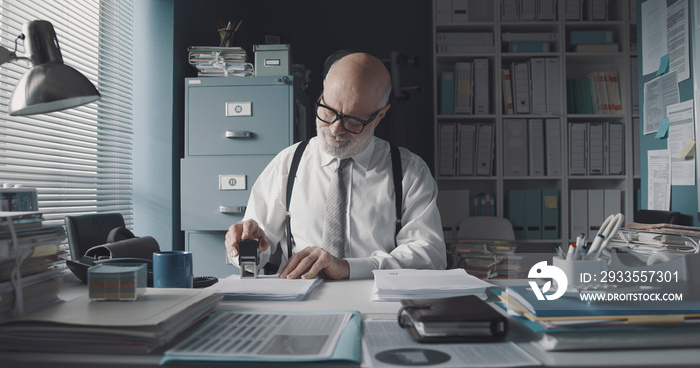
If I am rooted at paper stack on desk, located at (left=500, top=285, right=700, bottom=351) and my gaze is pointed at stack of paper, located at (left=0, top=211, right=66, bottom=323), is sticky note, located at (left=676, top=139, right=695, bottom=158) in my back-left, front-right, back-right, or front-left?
back-right

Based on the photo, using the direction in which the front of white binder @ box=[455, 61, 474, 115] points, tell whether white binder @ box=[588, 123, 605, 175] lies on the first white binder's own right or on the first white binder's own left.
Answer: on the first white binder's own left

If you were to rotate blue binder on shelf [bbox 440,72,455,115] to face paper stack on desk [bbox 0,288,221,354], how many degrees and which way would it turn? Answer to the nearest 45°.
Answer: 0° — it already faces it

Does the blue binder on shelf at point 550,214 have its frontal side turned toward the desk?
yes

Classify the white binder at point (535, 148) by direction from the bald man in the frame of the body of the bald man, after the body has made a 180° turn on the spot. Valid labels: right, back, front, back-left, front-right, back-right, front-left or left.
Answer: front-right

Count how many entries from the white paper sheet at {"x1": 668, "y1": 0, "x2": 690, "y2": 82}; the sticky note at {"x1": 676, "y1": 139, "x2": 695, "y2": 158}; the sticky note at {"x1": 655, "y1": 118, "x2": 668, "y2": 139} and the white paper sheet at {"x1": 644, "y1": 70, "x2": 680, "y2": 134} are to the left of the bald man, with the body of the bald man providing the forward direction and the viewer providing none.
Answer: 4

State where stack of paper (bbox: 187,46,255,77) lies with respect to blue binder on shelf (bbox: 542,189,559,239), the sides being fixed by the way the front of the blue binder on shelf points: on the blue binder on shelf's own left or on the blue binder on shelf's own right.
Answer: on the blue binder on shelf's own right
